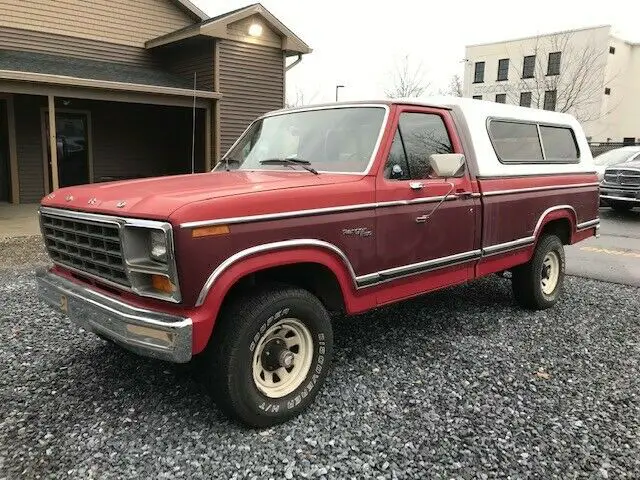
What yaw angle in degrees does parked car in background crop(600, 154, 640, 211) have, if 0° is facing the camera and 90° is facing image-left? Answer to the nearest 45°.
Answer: approximately 45°

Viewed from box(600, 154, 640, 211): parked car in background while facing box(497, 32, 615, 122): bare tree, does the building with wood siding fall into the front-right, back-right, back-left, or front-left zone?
back-left

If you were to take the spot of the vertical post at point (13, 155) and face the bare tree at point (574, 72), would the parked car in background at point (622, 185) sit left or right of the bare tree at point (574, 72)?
right

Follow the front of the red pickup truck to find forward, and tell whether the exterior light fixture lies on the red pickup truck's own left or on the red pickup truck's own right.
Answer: on the red pickup truck's own right

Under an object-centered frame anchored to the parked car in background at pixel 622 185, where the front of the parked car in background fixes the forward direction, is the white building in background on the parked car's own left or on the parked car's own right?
on the parked car's own right

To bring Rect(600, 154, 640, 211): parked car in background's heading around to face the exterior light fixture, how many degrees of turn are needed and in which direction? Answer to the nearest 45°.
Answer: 0° — it already faces it

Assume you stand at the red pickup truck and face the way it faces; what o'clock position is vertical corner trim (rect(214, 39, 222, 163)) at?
The vertical corner trim is roughly at 4 o'clock from the red pickup truck.

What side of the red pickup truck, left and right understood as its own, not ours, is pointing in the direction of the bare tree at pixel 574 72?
back

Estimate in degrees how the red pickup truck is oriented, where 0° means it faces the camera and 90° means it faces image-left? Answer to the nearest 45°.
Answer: approximately 45°

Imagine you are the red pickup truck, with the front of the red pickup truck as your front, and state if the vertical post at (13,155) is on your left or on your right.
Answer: on your right

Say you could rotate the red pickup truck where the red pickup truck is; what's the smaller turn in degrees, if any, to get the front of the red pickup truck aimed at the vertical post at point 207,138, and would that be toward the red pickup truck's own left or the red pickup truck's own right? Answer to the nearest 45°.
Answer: approximately 135° to the red pickup truck's own right
